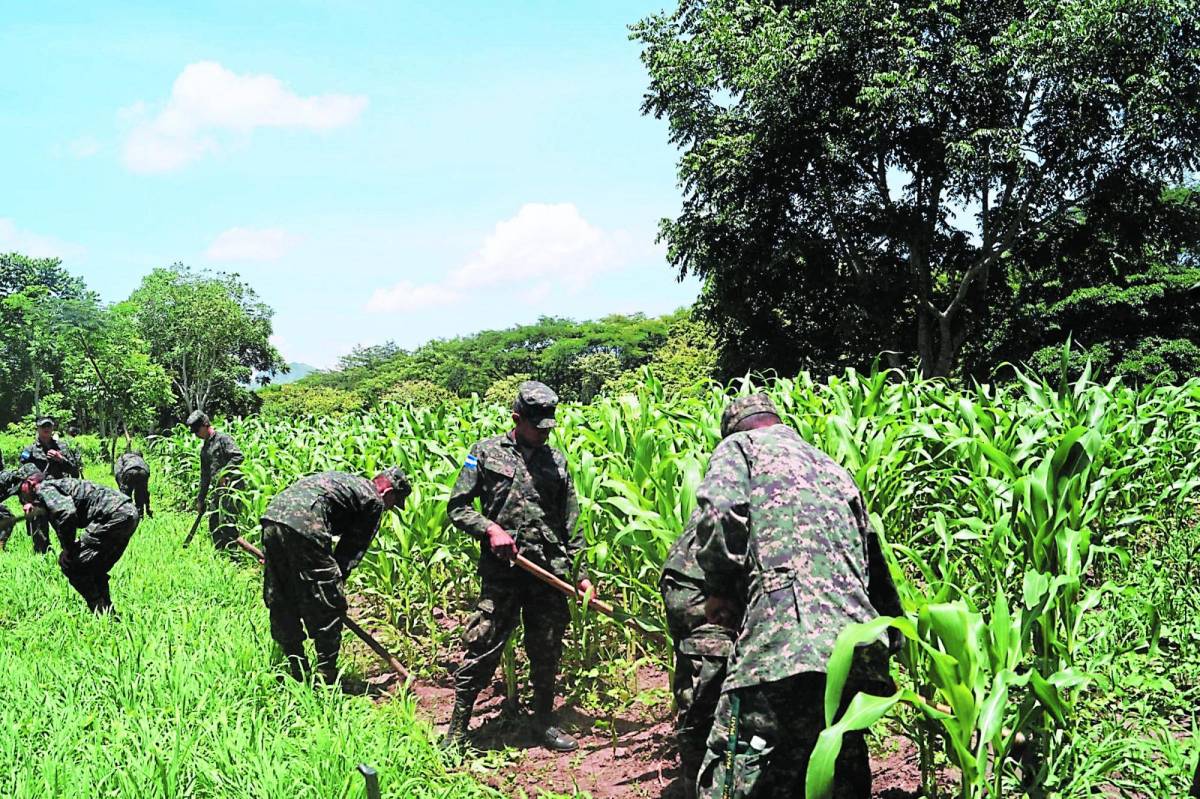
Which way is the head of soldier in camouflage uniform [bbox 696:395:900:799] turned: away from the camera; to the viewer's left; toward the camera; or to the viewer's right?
away from the camera

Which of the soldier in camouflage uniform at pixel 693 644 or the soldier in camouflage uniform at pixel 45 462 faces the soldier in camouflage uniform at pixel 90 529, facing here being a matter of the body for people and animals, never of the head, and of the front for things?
the soldier in camouflage uniform at pixel 45 462

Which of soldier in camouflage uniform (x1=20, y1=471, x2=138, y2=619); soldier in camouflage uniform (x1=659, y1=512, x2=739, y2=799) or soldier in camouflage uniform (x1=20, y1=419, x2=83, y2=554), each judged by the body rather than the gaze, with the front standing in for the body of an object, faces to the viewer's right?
soldier in camouflage uniform (x1=659, y1=512, x2=739, y2=799)

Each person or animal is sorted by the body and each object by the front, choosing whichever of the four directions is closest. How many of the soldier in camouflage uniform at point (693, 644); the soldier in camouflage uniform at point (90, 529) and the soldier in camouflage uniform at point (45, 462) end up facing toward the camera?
1

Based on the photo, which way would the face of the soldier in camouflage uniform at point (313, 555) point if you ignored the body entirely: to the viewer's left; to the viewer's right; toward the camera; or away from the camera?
to the viewer's right

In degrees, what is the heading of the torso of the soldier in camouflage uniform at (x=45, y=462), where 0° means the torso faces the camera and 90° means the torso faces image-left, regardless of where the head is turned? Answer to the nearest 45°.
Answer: approximately 0°

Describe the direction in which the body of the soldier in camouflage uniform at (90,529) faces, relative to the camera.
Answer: to the viewer's left

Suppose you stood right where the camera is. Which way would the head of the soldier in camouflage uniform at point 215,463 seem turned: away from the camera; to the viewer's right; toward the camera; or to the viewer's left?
to the viewer's left

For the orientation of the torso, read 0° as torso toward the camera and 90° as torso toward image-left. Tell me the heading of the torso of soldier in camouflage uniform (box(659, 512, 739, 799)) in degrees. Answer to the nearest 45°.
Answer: approximately 270°
